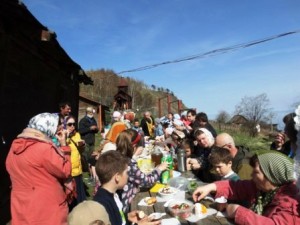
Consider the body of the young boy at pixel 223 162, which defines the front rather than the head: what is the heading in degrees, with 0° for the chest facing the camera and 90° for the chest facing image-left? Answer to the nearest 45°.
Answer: approximately 45°

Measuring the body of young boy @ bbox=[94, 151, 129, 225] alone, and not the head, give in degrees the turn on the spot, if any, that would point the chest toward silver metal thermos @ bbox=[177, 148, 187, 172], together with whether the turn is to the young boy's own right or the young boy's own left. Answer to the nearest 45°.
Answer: approximately 45° to the young boy's own left

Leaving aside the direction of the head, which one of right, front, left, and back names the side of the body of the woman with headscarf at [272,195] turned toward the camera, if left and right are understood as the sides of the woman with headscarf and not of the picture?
left

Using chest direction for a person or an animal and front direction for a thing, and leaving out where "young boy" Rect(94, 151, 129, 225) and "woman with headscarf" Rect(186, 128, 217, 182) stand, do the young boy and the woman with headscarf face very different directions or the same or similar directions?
very different directions

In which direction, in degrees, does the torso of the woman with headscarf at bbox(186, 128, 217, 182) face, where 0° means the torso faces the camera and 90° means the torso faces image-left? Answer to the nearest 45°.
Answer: approximately 45°

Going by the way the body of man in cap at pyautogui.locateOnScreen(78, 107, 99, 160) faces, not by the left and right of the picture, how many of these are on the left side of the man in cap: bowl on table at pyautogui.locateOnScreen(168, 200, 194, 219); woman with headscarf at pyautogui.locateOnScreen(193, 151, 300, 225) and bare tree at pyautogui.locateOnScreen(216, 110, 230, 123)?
1

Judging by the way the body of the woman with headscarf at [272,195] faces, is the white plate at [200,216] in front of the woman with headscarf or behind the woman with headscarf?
in front

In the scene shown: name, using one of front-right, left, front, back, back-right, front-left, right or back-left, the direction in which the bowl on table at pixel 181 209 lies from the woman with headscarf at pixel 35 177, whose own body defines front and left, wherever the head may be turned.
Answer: right

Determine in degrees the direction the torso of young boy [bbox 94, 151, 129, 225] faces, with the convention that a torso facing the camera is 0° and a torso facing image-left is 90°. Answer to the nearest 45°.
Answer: approximately 270°

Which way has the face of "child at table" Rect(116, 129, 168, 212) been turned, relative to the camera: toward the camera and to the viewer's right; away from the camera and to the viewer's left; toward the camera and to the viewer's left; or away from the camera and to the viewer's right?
away from the camera and to the viewer's right

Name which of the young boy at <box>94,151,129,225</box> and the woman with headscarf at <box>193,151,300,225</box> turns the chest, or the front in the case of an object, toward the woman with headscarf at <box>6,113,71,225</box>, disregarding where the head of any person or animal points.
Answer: the woman with headscarf at <box>193,151,300,225</box>

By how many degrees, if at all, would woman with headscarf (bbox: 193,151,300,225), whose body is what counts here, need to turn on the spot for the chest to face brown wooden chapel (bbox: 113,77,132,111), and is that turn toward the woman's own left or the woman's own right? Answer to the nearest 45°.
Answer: approximately 45° to the woman's own right

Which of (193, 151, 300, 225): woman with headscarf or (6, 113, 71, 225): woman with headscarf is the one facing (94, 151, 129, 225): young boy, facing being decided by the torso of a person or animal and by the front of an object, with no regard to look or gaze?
(193, 151, 300, 225): woman with headscarf
